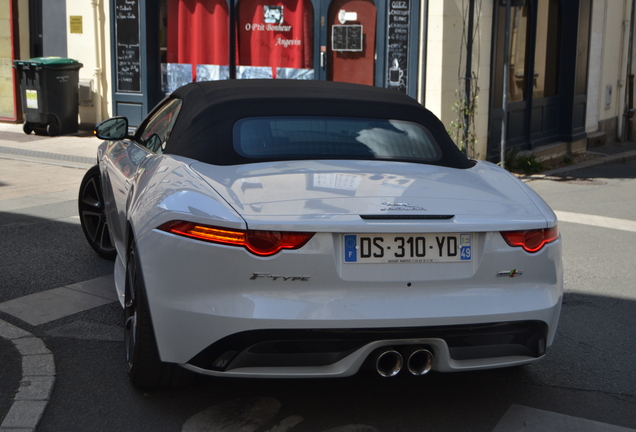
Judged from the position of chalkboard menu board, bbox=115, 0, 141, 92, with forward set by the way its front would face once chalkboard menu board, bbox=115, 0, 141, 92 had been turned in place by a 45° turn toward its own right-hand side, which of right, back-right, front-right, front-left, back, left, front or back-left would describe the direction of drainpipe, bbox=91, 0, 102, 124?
right

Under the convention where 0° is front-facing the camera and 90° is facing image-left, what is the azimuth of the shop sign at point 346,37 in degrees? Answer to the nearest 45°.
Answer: approximately 0°

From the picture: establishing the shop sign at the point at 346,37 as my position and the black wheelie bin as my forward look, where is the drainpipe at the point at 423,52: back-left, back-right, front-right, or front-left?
back-left

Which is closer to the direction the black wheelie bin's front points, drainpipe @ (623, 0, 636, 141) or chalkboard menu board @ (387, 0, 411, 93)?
the drainpipe

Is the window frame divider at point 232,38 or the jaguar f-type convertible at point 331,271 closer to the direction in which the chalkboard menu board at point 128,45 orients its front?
the jaguar f-type convertible

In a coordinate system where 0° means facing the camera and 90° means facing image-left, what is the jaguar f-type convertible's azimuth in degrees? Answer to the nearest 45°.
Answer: approximately 135°
